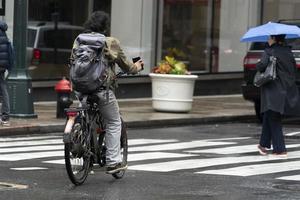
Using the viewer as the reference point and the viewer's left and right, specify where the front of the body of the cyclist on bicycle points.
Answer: facing away from the viewer and to the right of the viewer

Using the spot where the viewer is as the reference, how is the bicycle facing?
facing away from the viewer and to the right of the viewer

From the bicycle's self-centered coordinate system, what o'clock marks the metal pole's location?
The metal pole is roughly at 10 o'clock from the bicycle.

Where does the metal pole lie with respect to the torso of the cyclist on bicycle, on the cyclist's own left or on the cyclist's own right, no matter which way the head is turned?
on the cyclist's own left

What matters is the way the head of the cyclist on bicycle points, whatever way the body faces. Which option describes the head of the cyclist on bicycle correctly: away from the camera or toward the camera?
away from the camera

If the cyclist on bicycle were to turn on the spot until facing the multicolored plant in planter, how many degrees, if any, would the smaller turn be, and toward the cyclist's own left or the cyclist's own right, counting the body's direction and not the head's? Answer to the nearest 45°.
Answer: approximately 45° to the cyclist's own left

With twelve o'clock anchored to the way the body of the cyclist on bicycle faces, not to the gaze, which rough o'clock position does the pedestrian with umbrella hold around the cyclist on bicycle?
The pedestrian with umbrella is roughly at 12 o'clock from the cyclist on bicycle.

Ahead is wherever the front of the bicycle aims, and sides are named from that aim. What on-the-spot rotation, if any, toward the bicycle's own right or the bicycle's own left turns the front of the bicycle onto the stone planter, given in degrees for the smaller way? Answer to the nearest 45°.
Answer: approximately 45° to the bicycle's own left
